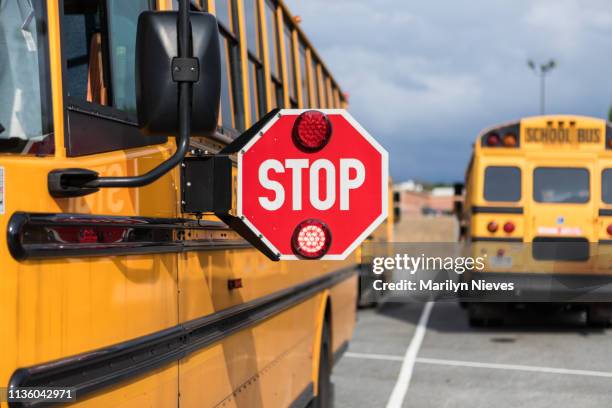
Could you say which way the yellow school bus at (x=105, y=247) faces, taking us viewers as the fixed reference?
facing the viewer and to the left of the viewer

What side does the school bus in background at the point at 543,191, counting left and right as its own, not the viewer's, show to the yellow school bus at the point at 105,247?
back

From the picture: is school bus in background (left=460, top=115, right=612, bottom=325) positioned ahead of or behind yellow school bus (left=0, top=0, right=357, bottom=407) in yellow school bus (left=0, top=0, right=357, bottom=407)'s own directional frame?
behind

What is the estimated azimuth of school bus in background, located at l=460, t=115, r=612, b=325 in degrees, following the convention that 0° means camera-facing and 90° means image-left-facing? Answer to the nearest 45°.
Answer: approximately 180°

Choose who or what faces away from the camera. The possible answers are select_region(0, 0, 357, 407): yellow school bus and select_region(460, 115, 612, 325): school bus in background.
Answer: the school bus in background

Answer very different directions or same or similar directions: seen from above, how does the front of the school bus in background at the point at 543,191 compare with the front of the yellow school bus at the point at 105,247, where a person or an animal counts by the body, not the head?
very different directions

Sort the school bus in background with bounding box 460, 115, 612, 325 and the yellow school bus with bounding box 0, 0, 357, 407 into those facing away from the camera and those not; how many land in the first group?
1
